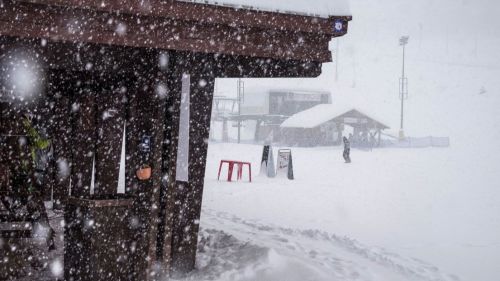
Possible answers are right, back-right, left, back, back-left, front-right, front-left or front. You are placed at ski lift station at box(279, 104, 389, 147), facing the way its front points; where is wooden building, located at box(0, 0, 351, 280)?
front-right

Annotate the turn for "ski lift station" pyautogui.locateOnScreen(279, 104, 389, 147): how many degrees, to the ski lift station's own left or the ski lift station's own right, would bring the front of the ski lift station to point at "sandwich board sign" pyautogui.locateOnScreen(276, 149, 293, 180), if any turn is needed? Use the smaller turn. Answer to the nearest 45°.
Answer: approximately 45° to the ski lift station's own right
